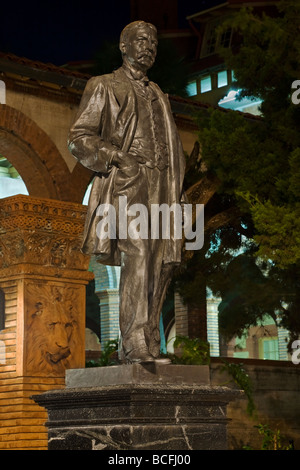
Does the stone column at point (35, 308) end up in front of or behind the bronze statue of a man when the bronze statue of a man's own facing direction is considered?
behind

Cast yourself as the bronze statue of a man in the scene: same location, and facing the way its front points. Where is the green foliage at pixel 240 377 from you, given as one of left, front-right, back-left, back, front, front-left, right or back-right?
back-left

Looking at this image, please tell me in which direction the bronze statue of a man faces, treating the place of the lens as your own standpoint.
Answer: facing the viewer and to the right of the viewer
